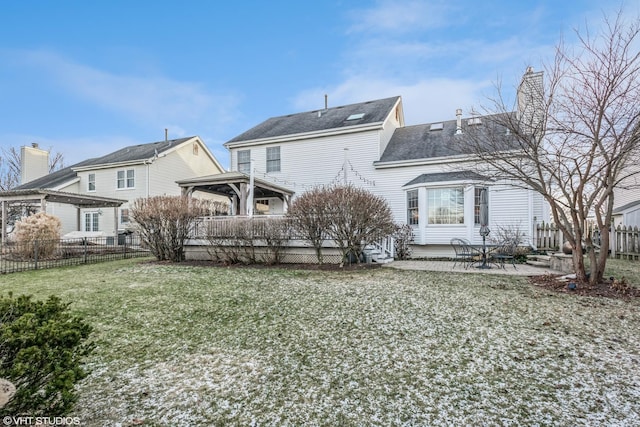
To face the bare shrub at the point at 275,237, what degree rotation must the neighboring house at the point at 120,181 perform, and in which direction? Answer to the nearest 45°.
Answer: approximately 135° to its right

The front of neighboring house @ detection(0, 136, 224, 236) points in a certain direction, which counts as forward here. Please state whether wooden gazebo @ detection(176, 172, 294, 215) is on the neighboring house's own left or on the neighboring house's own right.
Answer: on the neighboring house's own right

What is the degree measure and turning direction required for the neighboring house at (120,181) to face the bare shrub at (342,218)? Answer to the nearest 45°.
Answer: approximately 135° to its right

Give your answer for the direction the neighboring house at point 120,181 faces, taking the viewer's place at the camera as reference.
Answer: facing away from the viewer and to the right of the viewer

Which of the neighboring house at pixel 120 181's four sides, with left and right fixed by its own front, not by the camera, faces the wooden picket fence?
right

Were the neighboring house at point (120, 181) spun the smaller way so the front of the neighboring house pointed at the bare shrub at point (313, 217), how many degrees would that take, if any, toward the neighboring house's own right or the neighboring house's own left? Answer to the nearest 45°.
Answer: approximately 135° to the neighboring house's own right

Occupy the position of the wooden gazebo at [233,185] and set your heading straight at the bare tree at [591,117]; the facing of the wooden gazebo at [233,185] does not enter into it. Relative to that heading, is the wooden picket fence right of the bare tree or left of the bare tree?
left

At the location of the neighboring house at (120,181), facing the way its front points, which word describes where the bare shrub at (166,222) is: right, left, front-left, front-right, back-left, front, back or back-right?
back-right

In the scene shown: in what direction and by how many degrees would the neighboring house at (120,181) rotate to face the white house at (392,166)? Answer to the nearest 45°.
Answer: approximately 90° to its right
